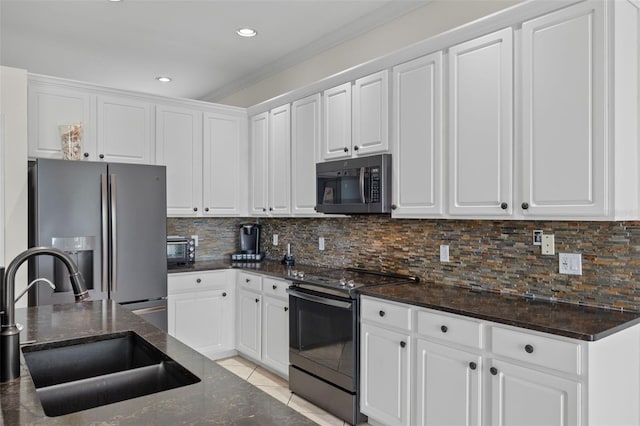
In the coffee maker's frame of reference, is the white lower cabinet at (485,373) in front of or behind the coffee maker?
in front

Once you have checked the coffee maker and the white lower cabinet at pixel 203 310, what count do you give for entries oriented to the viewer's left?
0

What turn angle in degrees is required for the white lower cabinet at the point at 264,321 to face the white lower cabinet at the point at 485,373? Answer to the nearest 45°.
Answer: approximately 90° to its left

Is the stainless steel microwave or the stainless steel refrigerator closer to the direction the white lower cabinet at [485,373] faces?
the stainless steel refrigerator

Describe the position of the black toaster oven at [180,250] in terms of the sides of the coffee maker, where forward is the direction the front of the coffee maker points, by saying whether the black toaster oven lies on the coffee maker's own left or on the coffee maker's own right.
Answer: on the coffee maker's own right

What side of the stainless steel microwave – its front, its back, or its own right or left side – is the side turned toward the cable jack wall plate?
left

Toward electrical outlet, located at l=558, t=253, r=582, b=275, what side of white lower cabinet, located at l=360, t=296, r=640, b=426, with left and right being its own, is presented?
back

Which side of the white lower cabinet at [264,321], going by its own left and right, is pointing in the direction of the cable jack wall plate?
left
